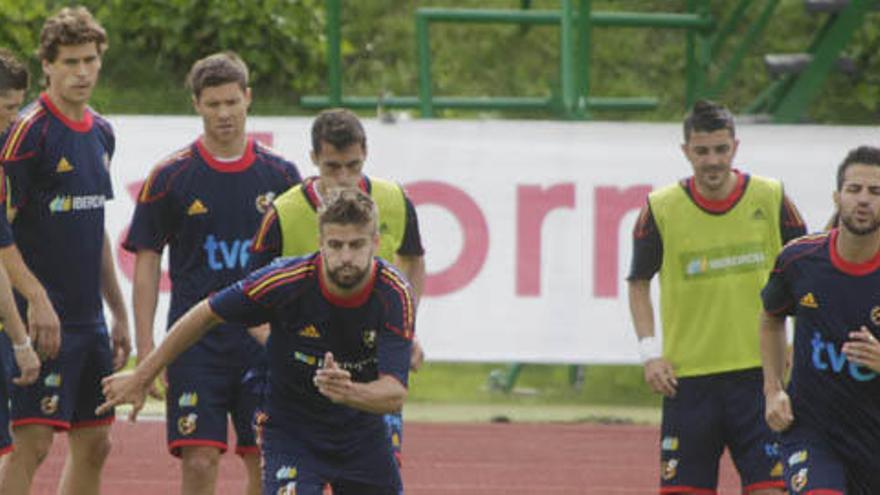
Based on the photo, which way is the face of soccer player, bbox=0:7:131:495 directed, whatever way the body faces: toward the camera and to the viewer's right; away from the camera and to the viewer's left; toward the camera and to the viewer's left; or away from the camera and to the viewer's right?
toward the camera and to the viewer's right

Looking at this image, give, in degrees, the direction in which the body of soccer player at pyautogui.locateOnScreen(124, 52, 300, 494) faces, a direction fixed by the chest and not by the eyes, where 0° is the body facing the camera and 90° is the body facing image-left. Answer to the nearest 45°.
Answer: approximately 0°

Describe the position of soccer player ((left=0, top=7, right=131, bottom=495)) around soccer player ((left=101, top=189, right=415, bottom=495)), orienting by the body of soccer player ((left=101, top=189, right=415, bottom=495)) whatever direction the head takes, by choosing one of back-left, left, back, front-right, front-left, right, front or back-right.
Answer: back-right

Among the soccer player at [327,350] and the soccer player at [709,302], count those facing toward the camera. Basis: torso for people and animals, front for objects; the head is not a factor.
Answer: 2

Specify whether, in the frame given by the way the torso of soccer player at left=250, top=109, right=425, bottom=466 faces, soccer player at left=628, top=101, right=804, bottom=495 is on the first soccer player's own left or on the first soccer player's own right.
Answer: on the first soccer player's own left

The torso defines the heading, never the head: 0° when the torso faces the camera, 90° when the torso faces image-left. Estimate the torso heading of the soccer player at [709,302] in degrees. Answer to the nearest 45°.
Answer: approximately 0°

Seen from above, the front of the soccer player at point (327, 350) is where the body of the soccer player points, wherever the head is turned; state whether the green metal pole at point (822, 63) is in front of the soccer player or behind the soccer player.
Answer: behind
